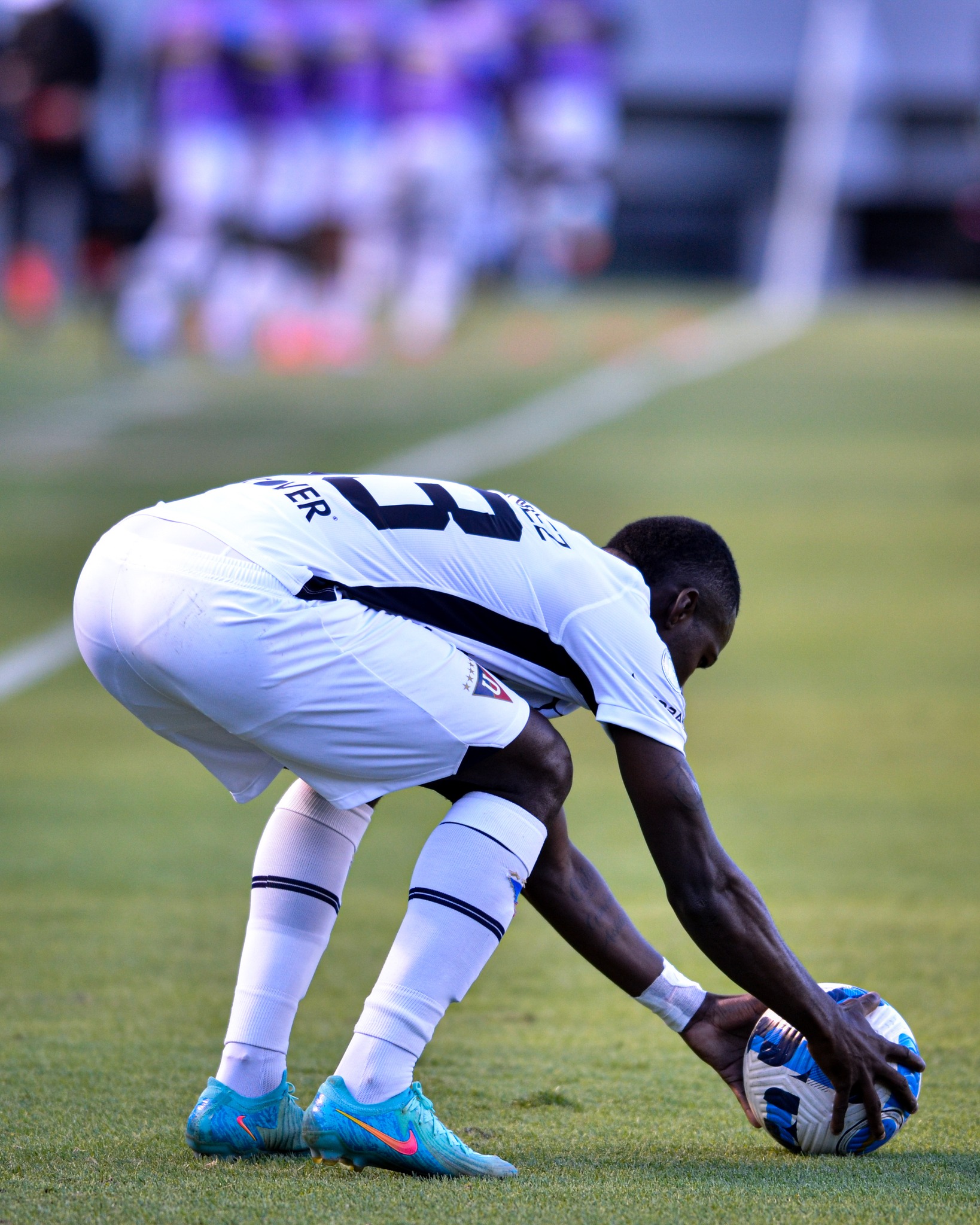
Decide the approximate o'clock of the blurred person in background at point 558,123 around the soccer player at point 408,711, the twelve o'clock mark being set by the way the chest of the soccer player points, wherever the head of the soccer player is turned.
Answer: The blurred person in background is roughly at 9 o'clock from the soccer player.

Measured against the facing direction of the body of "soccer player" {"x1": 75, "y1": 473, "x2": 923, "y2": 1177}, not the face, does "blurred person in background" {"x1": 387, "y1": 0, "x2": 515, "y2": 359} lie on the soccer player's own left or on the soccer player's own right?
on the soccer player's own left

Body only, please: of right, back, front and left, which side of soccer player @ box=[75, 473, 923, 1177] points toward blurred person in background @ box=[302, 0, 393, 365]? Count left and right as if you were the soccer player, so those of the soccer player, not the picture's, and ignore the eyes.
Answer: left

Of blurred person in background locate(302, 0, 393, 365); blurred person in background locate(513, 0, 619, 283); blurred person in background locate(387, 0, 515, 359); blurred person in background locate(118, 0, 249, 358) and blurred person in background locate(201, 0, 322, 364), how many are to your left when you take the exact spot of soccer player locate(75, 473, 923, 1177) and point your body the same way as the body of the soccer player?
5

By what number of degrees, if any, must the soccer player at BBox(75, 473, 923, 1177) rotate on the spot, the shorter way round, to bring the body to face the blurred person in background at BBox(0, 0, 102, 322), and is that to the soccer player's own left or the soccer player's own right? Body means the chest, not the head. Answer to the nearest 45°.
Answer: approximately 90° to the soccer player's own left

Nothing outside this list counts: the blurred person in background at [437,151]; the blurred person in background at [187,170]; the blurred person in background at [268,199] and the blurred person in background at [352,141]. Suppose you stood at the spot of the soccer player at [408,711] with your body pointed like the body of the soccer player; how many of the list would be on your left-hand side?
4

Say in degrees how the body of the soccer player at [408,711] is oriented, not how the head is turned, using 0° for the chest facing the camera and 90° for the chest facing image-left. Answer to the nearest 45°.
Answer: approximately 270°

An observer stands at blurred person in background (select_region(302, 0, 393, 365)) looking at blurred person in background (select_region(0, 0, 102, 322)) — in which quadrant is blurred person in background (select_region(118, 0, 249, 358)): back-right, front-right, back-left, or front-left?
front-left
